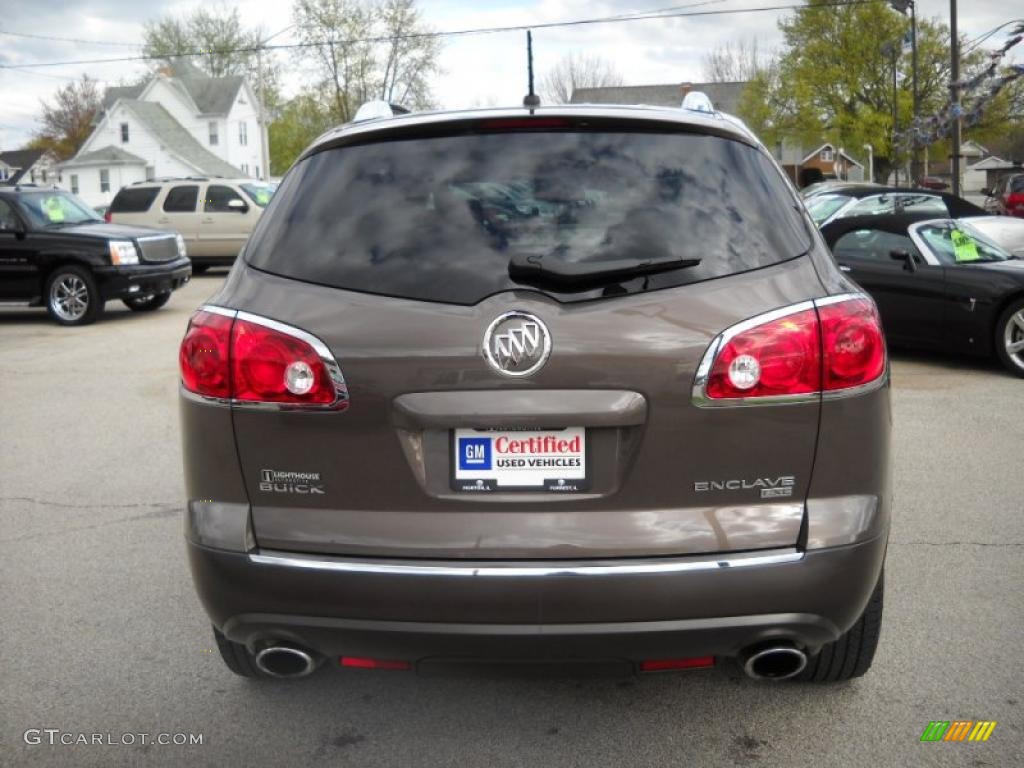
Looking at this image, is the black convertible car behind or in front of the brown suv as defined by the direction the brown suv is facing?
in front

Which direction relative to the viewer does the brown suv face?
away from the camera

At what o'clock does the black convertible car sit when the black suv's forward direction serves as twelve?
The black convertible car is roughly at 12 o'clock from the black suv.

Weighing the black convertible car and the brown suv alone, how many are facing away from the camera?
1

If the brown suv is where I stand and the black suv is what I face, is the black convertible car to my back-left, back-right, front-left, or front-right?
front-right

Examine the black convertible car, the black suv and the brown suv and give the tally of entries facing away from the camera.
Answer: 1

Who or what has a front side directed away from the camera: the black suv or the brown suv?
the brown suv

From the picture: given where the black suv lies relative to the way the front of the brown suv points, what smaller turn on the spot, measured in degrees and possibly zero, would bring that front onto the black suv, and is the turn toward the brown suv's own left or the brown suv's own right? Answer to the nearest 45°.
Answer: approximately 45° to the brown suv's own left

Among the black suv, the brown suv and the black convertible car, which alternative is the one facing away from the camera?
the brown suv

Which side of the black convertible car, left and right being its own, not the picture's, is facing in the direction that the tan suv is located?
back

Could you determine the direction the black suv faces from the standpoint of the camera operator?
facing the viewer and to the right of the viewer

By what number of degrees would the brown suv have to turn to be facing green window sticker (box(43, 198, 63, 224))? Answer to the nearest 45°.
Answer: approximately 45° to its left
